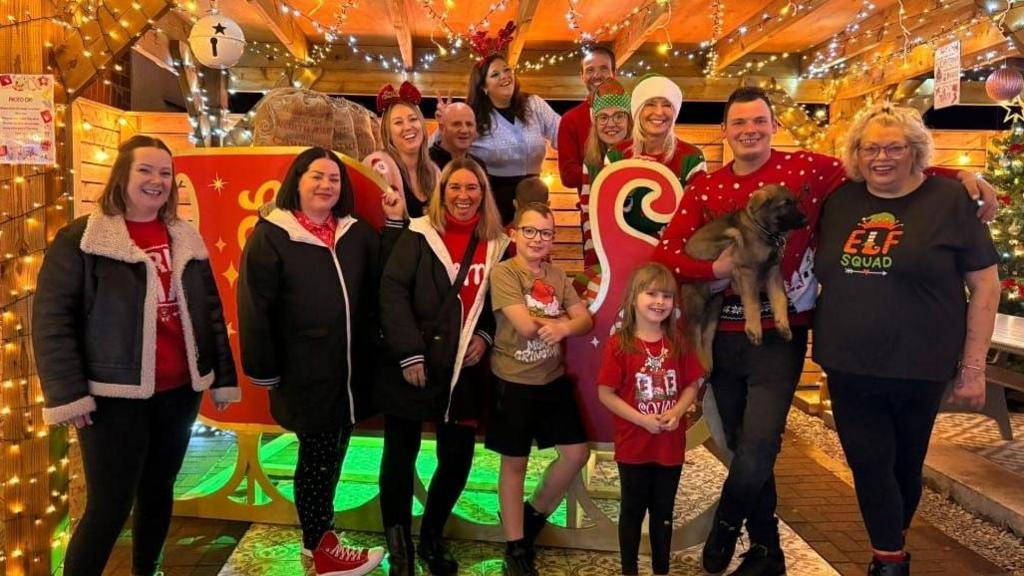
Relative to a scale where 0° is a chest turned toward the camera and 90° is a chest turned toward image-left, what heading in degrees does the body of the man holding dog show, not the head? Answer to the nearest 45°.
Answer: approximately 0°

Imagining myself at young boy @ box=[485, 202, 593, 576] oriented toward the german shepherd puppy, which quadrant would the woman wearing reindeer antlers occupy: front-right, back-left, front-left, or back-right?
back-left

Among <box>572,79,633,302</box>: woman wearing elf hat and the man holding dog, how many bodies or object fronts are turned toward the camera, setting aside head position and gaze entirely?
2

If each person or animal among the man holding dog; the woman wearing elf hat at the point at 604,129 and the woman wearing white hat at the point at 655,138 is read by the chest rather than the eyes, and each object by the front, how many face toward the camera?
3

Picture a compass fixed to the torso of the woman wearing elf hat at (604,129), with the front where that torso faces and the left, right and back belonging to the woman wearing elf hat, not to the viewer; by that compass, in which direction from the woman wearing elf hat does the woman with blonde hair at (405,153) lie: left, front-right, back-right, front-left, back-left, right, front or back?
right

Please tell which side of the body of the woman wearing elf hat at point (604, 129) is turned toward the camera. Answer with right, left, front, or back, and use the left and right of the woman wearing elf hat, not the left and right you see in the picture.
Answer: front
